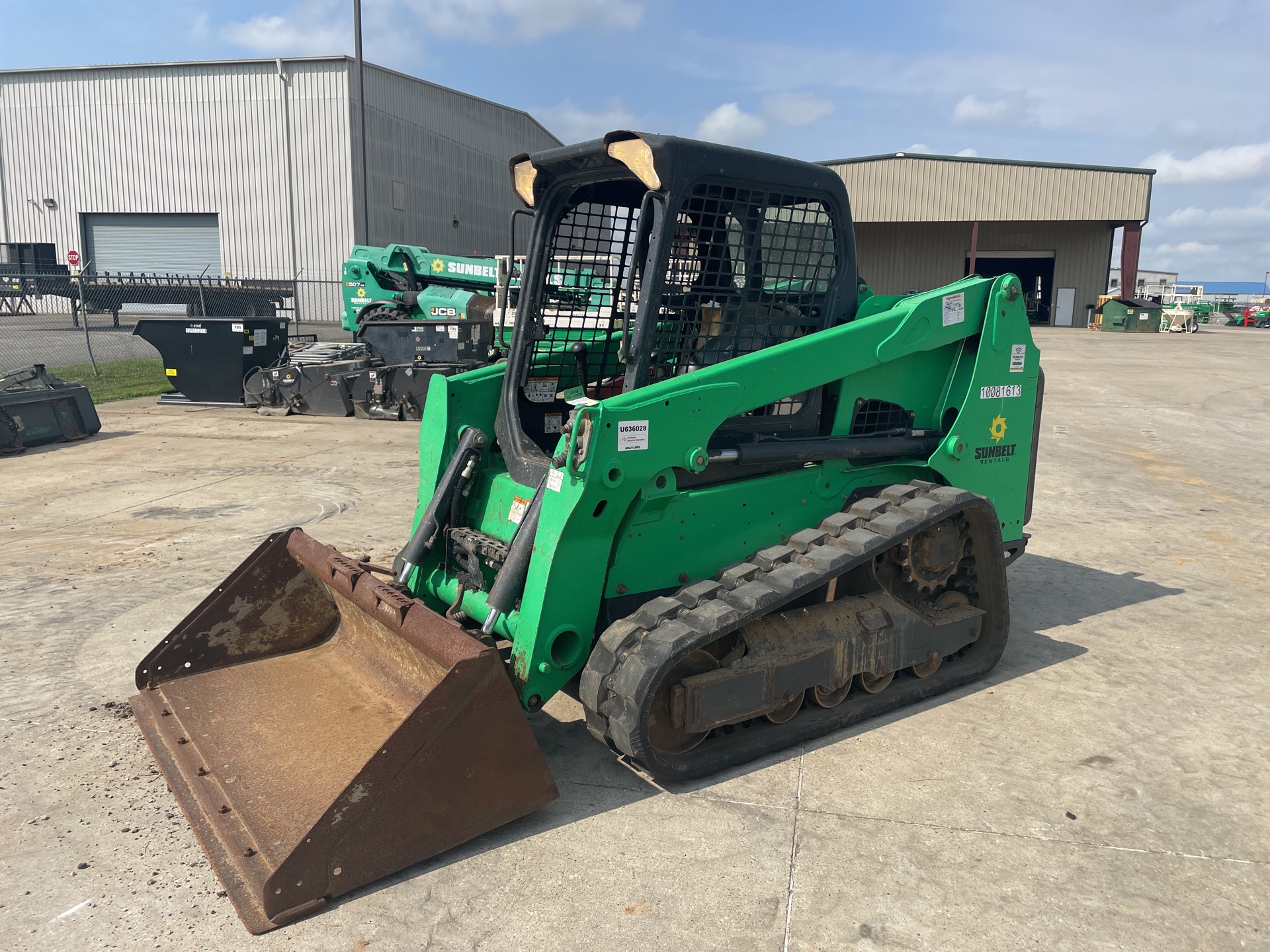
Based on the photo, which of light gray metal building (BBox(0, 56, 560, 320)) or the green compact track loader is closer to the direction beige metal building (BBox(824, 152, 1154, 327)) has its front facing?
the green compact track loader

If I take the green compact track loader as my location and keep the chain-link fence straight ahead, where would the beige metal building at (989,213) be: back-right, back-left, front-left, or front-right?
front-right

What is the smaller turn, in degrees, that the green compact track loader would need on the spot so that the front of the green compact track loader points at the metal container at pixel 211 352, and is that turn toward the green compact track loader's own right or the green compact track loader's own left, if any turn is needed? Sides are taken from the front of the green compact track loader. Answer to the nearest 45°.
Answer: approximately 90° to the green compact track loader's own right

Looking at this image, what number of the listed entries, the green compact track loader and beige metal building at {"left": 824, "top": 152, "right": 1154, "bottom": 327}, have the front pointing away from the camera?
0

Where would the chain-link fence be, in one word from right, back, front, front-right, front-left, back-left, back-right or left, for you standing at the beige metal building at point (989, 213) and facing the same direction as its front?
front-right

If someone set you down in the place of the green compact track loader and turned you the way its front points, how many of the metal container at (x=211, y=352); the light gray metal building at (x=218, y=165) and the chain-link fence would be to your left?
0

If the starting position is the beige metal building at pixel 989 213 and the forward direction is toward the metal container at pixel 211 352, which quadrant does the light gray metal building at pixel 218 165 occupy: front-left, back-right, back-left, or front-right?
front-right

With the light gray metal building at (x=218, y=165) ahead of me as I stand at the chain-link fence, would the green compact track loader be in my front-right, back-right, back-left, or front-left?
back-right

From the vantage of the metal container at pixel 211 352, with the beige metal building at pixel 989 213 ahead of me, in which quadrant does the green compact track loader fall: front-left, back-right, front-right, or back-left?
back-right

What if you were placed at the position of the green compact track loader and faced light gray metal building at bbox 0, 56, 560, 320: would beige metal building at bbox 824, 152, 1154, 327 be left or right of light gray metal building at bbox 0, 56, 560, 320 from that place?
right

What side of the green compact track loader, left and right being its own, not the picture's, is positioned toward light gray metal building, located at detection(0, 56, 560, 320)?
right

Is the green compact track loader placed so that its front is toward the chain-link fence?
no

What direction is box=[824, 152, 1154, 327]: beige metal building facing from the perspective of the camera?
toward the camera

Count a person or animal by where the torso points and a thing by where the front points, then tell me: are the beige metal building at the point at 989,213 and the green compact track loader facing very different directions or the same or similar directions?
same or similar directions

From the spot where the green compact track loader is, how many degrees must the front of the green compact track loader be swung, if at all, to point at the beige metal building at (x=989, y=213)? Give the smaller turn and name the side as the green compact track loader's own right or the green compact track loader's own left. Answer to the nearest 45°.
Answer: approximately 180°

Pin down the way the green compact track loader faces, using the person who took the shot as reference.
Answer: facing the viewer and to the left of the viewer

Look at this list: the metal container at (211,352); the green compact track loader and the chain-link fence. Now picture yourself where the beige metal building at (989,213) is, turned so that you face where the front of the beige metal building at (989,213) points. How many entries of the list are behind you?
0
